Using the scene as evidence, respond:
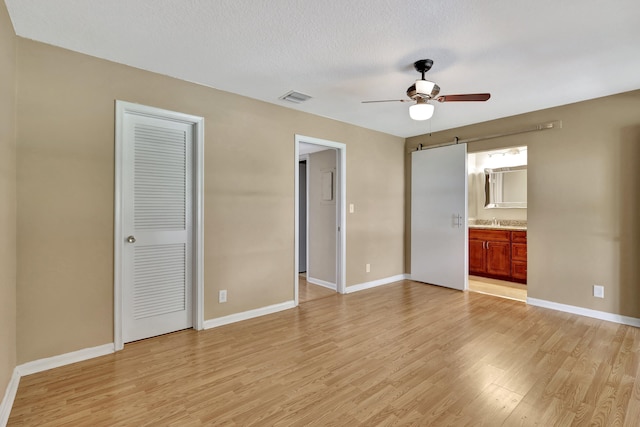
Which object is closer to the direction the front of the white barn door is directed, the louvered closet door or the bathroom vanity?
the louvered closet door

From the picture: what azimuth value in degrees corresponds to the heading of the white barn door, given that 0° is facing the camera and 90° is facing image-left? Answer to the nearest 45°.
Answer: approximately 45°

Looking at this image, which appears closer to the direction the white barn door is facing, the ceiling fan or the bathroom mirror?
the ceiling fan

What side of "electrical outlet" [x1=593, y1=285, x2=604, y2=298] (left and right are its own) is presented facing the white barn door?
right

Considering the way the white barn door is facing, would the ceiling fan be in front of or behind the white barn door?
in front

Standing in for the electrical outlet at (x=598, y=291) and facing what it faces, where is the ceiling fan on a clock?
The ceiling fan is roughly at 1 o'clock from the electrical outlet.

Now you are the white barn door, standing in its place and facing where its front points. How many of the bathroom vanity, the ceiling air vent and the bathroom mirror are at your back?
2

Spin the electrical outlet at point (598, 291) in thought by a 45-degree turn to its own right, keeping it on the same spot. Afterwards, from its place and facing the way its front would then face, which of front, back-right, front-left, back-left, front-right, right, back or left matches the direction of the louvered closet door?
front

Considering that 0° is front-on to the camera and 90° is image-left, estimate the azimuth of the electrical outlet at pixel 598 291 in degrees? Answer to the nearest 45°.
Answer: approximately 0°

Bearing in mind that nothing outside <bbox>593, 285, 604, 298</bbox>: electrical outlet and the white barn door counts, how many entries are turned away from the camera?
0

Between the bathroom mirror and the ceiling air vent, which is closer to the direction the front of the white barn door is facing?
the ceiling air vent

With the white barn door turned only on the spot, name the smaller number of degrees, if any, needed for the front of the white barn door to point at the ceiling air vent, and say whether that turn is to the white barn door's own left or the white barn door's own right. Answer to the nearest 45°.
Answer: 0° — it already faces it

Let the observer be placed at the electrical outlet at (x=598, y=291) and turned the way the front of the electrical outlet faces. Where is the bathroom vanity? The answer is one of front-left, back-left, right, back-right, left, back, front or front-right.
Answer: back-right
